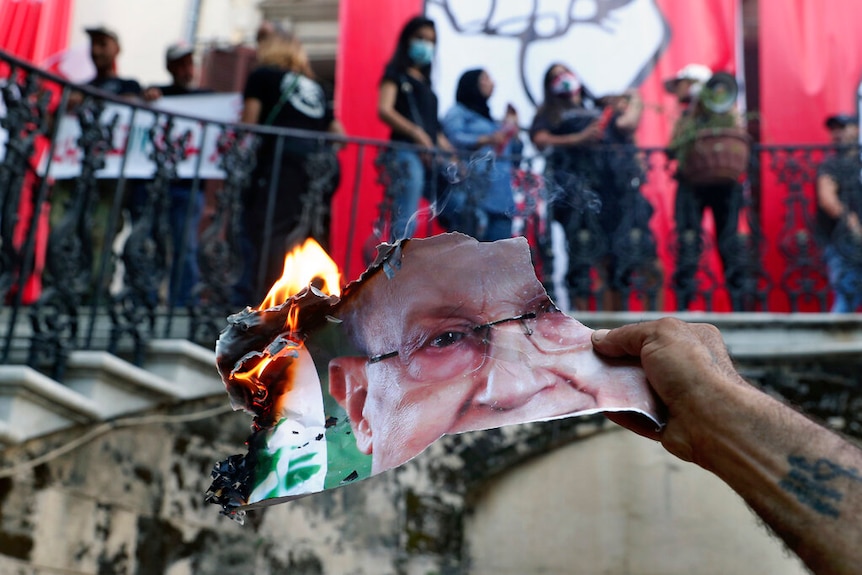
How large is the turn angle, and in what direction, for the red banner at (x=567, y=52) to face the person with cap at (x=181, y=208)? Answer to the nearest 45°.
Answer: approximately 45° to its right

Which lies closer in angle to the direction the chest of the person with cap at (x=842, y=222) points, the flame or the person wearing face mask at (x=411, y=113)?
the flame

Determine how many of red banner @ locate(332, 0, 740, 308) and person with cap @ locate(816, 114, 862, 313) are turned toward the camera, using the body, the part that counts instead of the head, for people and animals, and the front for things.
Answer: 2

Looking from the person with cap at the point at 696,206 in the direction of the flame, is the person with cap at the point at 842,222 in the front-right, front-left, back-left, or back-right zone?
back-left

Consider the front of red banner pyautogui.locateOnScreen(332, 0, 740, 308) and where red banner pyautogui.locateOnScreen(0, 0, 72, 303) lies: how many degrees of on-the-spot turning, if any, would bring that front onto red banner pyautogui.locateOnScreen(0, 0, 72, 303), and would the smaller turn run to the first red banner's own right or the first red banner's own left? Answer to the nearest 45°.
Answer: approximately 90° to the first red banner's own right

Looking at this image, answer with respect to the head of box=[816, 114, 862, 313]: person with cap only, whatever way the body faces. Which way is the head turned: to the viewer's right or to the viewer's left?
to the viewer's left

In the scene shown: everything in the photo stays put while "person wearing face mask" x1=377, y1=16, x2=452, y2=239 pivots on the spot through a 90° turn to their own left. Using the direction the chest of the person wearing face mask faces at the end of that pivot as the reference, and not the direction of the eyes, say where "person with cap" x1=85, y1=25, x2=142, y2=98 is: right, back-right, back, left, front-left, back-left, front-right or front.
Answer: back-left

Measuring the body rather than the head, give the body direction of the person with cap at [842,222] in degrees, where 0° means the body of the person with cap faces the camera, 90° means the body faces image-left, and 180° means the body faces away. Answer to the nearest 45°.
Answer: approximately 0°
